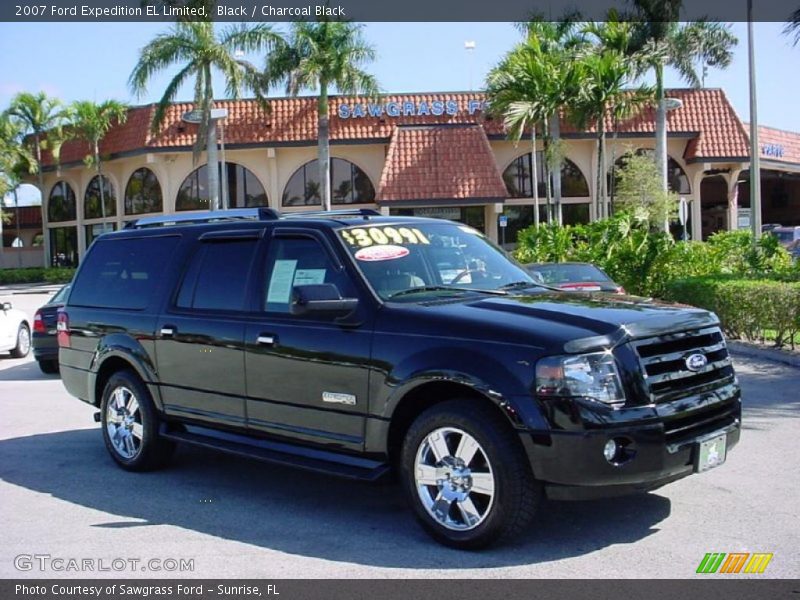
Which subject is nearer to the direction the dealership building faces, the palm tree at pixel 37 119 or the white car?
the white car

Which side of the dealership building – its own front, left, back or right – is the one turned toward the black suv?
front

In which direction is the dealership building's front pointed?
toward the camera

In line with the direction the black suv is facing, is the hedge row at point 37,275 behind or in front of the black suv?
behind

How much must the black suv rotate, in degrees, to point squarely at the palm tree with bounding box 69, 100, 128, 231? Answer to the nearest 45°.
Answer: approximately 135° to its left

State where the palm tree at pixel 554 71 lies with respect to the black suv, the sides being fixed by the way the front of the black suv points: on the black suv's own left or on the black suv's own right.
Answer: on the black suv's own left

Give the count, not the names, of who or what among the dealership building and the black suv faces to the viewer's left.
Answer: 0

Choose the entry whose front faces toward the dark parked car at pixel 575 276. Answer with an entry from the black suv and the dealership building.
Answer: the dealership building

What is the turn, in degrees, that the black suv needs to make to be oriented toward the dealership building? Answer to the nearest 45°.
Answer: approximately 135° to its left

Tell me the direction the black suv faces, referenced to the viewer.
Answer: facing the viewer and to the right of the viewer

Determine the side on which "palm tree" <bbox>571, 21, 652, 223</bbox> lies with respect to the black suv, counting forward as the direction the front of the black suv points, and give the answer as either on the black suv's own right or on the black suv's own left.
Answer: on the black suv's own left
